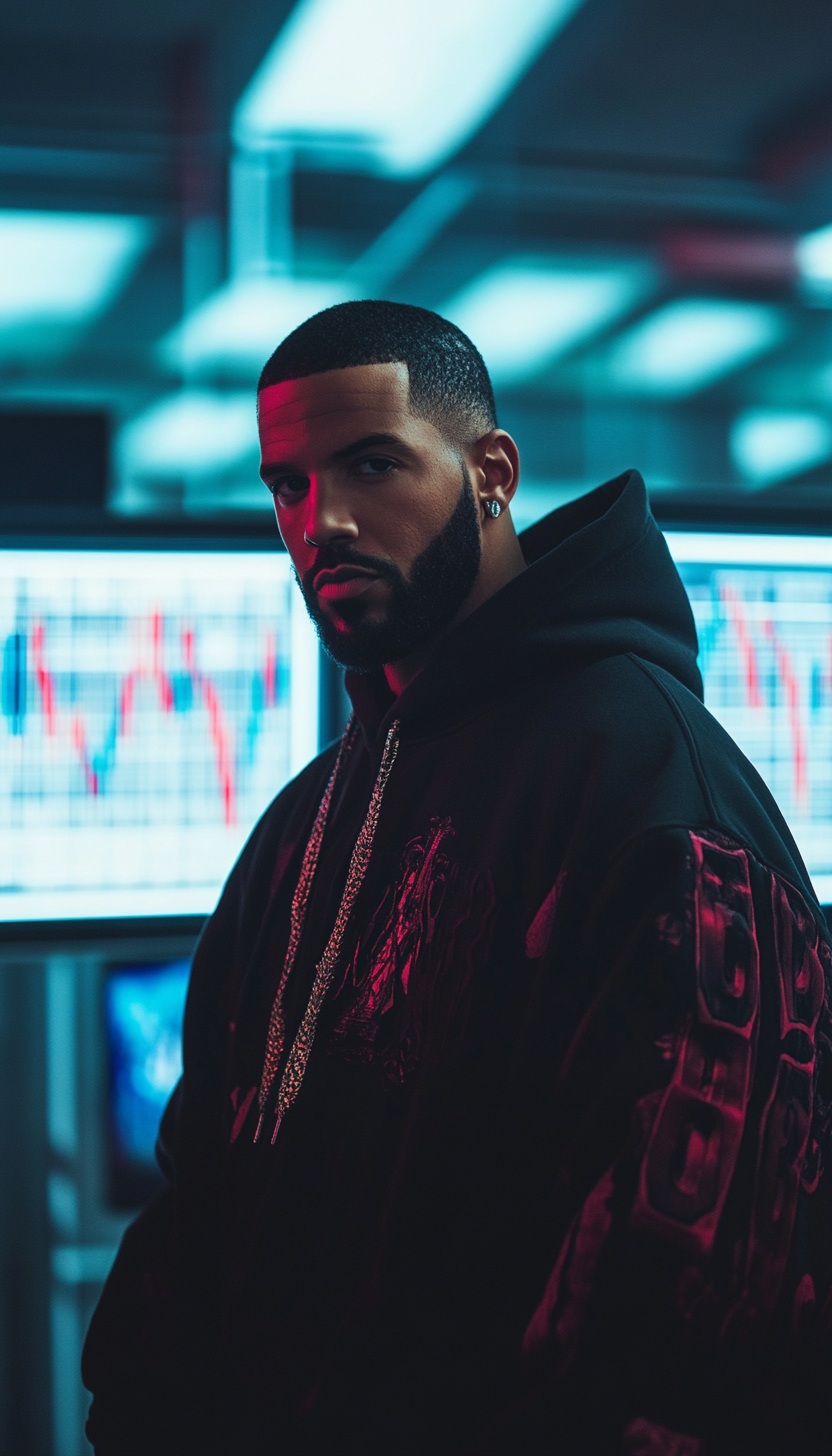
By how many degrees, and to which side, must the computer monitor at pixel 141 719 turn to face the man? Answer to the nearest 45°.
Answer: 0° — it already faces them

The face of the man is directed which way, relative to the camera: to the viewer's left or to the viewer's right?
to the viewer's left

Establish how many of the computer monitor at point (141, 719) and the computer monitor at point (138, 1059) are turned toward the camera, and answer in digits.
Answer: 2

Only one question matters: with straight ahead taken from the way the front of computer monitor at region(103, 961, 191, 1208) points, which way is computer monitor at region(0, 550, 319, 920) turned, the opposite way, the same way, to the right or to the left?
the same way

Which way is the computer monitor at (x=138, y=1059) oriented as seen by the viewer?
toward the camera

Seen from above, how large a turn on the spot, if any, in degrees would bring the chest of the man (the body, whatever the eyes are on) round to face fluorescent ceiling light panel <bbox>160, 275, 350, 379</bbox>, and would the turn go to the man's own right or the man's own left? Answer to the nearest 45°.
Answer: approximately 135° to the man's own right

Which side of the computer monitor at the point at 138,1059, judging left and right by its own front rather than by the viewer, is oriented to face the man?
front

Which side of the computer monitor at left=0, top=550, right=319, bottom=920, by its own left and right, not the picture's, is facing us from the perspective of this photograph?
front

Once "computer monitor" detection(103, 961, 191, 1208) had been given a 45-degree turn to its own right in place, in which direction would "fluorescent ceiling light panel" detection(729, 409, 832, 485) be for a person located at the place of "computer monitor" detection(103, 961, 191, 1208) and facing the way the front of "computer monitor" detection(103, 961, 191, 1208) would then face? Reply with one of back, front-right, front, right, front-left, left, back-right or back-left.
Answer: back-left

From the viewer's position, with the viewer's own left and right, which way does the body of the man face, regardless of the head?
facing the viewer and to the left of the viewer
